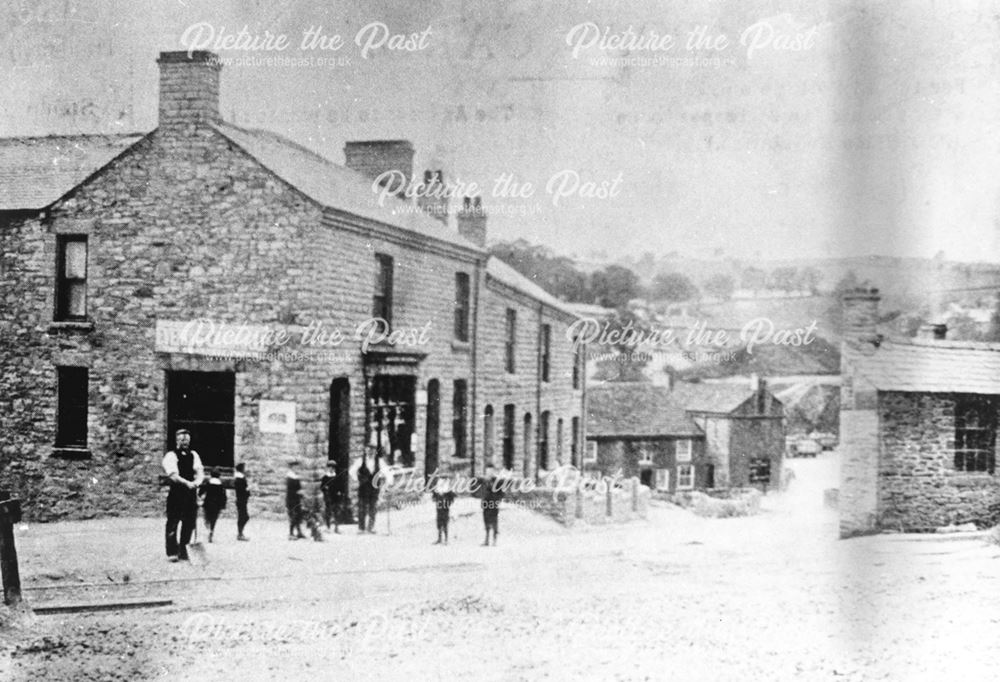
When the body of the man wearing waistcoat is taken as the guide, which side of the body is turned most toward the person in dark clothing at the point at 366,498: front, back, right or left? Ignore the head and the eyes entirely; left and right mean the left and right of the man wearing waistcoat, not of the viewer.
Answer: left

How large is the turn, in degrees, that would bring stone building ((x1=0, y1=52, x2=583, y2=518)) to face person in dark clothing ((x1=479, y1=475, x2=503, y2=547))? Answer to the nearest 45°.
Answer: approximately 45° to its left

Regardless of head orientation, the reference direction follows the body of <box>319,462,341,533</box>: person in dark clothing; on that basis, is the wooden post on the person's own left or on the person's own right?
on the person's own right

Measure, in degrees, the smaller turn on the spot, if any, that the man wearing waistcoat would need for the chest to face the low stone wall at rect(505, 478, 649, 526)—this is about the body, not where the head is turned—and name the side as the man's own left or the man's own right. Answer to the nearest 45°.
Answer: approximately 90° to the man's own left

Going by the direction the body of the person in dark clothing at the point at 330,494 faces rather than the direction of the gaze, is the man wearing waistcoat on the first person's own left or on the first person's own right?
on the first person's own right

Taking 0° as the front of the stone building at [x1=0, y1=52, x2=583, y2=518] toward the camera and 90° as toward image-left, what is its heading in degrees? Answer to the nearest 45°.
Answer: approximately 315°
